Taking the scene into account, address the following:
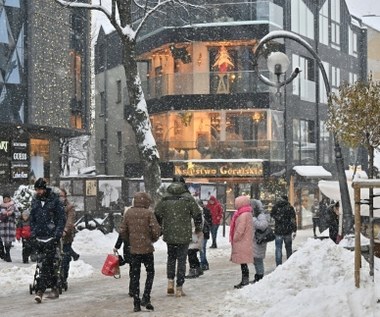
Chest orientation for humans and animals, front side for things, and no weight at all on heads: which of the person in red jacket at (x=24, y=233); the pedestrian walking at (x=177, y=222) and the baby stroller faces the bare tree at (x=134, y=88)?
the pedestrian walking

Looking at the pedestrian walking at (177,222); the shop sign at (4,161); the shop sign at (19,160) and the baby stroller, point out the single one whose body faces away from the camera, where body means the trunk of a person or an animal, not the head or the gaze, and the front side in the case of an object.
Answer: the pedestrian walking

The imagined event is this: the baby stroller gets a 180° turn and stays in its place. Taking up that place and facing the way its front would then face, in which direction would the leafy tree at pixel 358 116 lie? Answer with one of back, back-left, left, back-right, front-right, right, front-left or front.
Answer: front-right

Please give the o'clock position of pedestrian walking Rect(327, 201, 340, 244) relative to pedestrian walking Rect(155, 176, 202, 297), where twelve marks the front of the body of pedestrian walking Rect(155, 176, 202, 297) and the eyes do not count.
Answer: pedestrian walking Rect(327, 201, 340, 244) is roughly at 1 o'clock from pedestrian walking Rect(155, 176, 202, 297).

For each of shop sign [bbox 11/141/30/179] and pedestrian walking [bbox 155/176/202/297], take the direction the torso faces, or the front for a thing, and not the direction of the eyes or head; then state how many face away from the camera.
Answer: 1

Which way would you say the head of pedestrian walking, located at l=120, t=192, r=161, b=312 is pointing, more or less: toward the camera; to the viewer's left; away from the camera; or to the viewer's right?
away from the camera

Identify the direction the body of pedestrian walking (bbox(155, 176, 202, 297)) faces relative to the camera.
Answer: away from the camera

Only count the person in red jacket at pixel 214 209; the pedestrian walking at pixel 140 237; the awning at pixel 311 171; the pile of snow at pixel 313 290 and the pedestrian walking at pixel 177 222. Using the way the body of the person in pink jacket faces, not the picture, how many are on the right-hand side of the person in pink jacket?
2
